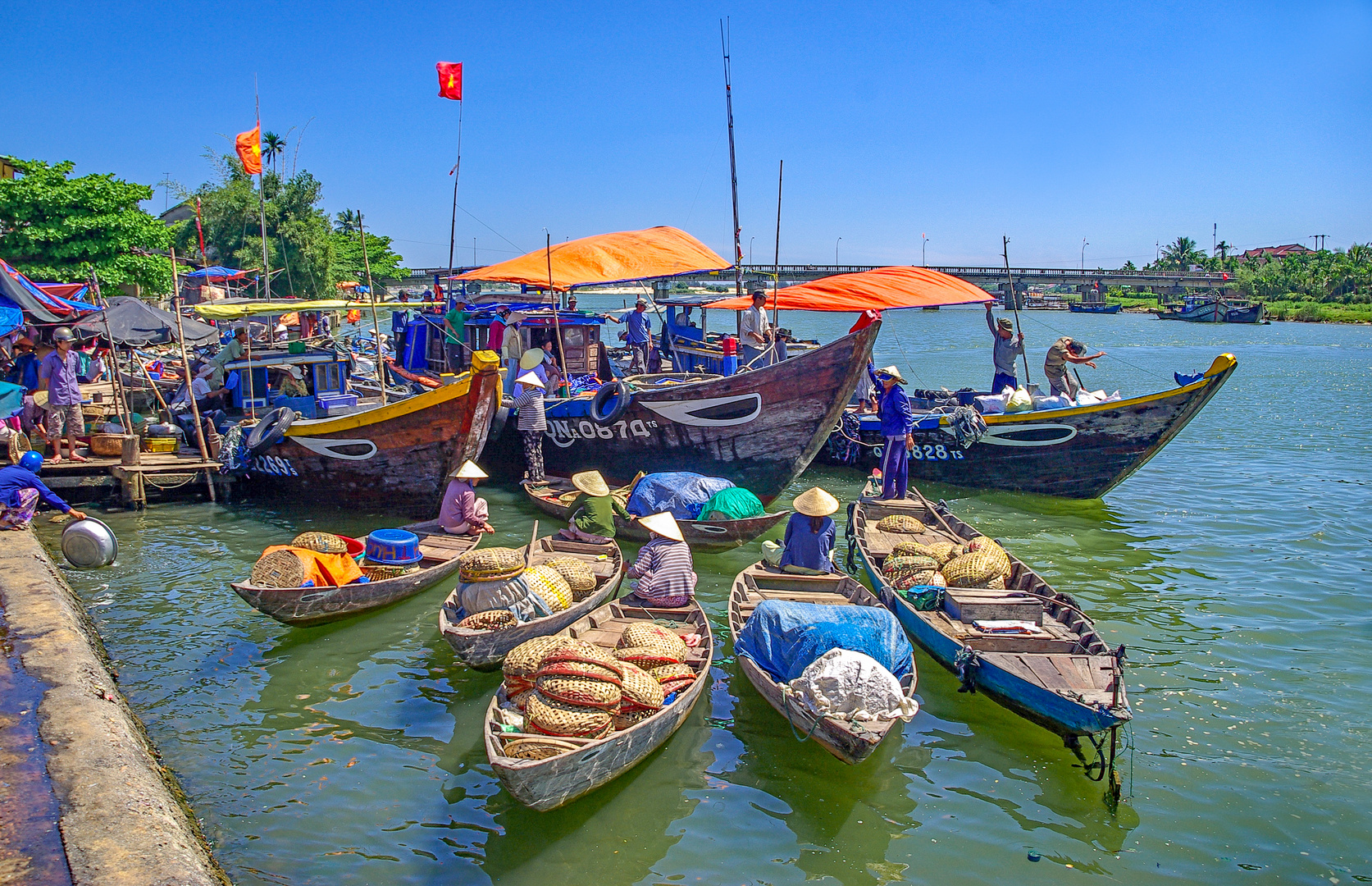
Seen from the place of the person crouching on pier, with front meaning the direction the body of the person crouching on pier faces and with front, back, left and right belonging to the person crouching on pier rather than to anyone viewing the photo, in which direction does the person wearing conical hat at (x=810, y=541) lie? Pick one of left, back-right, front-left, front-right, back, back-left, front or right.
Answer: front-right

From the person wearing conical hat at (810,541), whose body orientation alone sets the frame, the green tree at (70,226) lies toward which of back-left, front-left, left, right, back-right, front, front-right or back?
front-left

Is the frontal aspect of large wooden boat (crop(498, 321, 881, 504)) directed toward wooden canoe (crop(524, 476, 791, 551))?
no

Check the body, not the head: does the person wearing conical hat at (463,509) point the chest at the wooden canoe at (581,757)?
no

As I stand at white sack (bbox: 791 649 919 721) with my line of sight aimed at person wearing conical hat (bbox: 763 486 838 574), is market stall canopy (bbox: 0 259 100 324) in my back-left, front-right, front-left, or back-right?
front-left

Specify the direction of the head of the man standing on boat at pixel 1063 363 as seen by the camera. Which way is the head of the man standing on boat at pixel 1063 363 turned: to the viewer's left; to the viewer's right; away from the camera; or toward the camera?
to the viewer's right

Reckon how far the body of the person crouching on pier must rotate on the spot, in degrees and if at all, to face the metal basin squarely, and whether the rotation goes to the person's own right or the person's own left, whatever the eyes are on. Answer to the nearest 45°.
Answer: approximately 45° to the person's own right

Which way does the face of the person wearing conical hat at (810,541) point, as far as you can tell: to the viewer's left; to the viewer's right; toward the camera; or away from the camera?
away from the camera

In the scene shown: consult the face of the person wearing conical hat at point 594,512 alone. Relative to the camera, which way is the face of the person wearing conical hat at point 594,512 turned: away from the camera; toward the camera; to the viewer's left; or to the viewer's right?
away from the camera

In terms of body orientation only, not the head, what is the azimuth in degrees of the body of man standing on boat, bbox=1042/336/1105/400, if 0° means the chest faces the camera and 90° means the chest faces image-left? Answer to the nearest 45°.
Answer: approximately 270°
